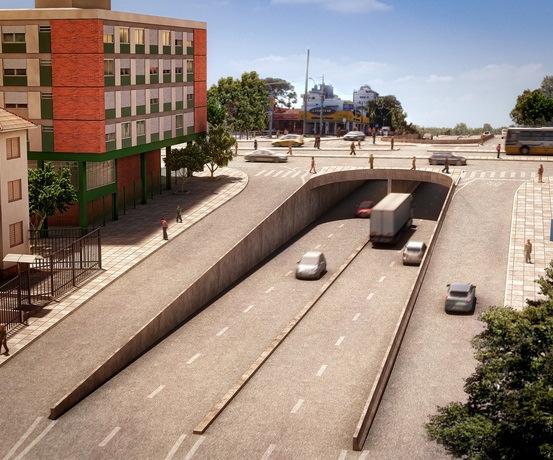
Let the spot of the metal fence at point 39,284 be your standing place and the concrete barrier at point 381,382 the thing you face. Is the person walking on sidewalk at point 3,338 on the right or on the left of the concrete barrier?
right

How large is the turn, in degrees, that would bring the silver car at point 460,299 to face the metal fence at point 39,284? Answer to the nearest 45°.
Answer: approximately 90° to its left

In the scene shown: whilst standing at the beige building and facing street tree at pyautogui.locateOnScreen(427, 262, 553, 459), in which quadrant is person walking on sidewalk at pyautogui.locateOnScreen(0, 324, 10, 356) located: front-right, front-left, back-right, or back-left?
front-right

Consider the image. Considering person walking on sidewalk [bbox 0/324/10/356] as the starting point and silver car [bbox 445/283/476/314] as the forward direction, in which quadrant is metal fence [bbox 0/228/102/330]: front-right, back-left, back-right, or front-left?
front-left

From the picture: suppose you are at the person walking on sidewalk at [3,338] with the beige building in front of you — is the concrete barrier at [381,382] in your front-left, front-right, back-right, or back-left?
back-right

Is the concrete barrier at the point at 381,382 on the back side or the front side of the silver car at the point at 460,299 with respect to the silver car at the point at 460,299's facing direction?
on the back side

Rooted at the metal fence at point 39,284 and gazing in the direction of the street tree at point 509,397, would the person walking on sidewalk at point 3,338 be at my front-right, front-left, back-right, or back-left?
front-right

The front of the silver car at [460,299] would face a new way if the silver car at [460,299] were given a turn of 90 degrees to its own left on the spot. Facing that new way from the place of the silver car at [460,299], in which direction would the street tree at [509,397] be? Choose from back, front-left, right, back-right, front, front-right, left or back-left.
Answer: left

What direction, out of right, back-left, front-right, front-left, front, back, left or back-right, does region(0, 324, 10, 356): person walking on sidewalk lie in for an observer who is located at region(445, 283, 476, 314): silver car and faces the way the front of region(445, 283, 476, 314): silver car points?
back-left

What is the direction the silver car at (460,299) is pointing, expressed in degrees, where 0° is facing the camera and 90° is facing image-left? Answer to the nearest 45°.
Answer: approximately 180°
